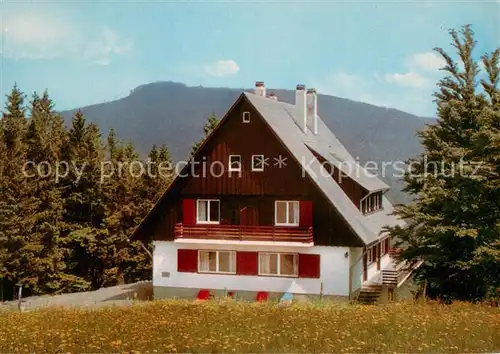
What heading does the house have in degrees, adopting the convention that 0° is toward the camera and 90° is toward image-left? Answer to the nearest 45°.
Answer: approximately 0°

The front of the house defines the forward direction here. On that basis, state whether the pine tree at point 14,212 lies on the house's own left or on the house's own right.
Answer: on the house's own right

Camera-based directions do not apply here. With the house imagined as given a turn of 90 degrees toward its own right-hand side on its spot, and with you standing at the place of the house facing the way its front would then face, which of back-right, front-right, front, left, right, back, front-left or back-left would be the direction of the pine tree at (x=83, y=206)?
front-right
